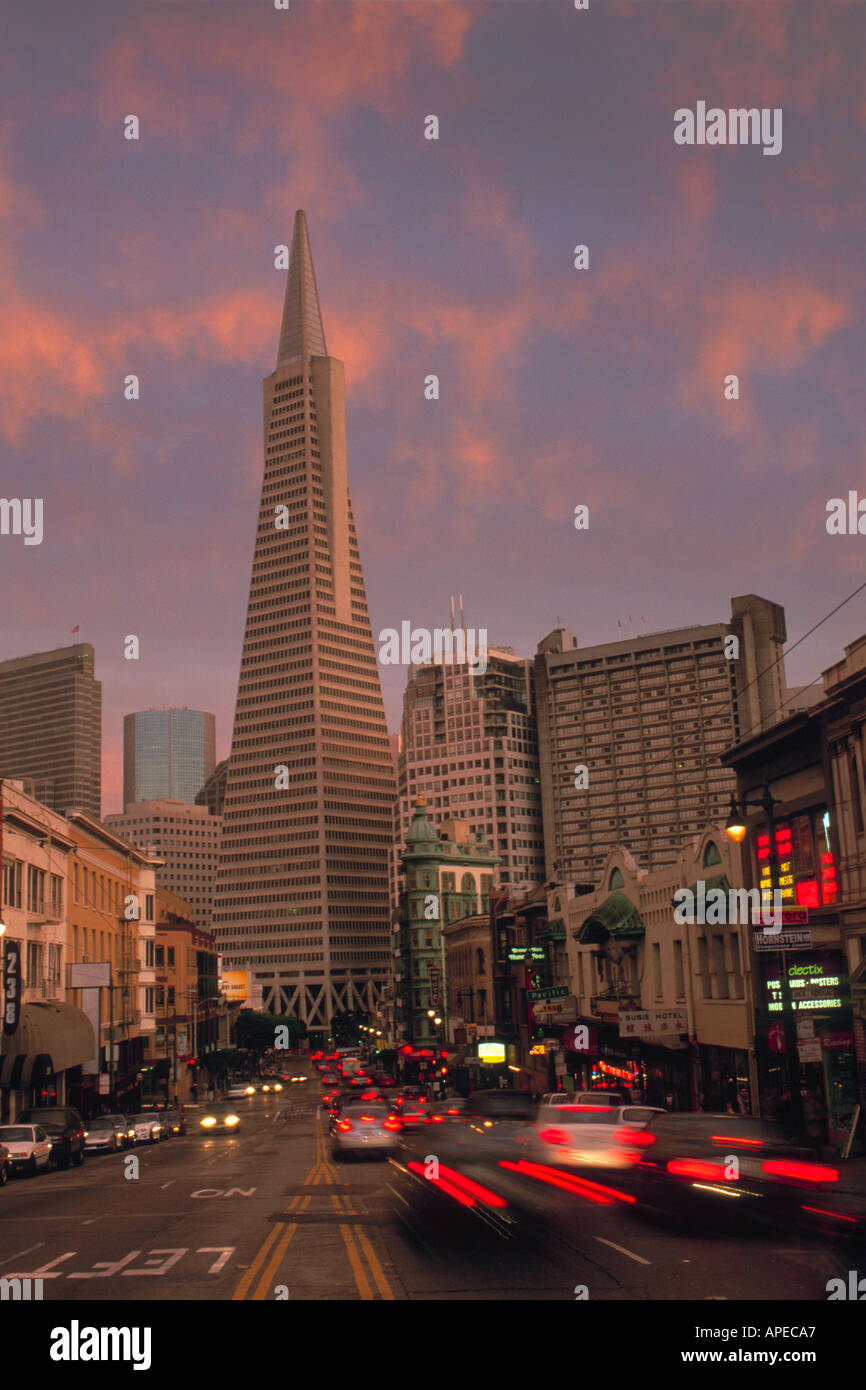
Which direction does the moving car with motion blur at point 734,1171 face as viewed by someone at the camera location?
facing away from the viewer

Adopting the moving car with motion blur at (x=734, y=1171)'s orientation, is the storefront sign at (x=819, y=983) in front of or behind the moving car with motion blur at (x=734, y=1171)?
in front

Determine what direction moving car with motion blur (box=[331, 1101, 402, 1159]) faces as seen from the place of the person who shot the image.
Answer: facing away from the viewer

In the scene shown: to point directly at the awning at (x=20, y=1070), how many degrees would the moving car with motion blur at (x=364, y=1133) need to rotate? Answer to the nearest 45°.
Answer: approximately 45° to its left

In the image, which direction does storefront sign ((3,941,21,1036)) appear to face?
toward the camera

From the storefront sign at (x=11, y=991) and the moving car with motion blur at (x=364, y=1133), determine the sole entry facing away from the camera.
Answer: the moving car with motion blur

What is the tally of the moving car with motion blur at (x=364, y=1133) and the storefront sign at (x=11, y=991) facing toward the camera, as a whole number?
1

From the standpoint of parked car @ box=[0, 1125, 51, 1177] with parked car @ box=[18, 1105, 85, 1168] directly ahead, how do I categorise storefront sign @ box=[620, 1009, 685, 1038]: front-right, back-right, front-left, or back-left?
front-right

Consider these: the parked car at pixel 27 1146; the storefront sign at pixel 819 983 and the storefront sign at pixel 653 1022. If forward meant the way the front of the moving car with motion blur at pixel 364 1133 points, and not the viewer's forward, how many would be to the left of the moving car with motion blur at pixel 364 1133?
1

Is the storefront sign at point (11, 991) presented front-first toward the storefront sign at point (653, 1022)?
no

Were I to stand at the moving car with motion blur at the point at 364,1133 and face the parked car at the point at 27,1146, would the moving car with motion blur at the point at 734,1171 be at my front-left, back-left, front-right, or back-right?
back-left

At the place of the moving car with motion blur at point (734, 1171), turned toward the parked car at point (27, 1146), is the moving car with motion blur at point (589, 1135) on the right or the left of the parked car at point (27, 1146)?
right

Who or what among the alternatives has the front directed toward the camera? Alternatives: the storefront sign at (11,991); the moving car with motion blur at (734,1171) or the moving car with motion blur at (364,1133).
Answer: the storefront sign

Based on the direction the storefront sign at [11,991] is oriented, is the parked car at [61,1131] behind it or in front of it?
in front

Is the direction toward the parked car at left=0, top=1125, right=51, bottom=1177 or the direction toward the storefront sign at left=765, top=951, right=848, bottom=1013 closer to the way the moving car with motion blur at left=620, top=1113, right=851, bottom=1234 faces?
the storefront sign

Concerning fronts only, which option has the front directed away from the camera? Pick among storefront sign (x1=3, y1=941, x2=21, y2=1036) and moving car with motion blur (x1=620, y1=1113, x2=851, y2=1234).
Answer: the moving car with motion blur
